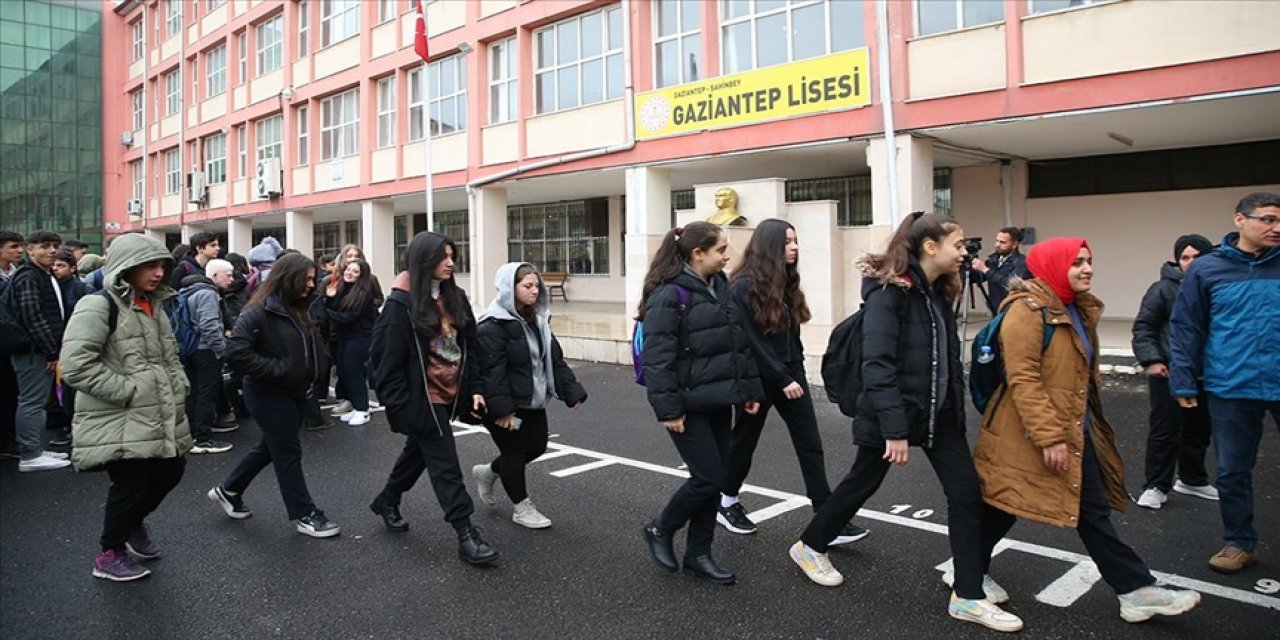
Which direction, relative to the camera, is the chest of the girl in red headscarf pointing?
to the viewer's right

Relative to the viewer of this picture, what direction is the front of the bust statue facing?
facing the viewer and to the left of the viewer

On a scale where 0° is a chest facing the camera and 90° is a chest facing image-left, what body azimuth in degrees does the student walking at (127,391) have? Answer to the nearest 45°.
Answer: approximately 315°

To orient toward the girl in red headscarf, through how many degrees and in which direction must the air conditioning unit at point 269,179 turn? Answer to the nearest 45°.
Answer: approximately 45° to its left
